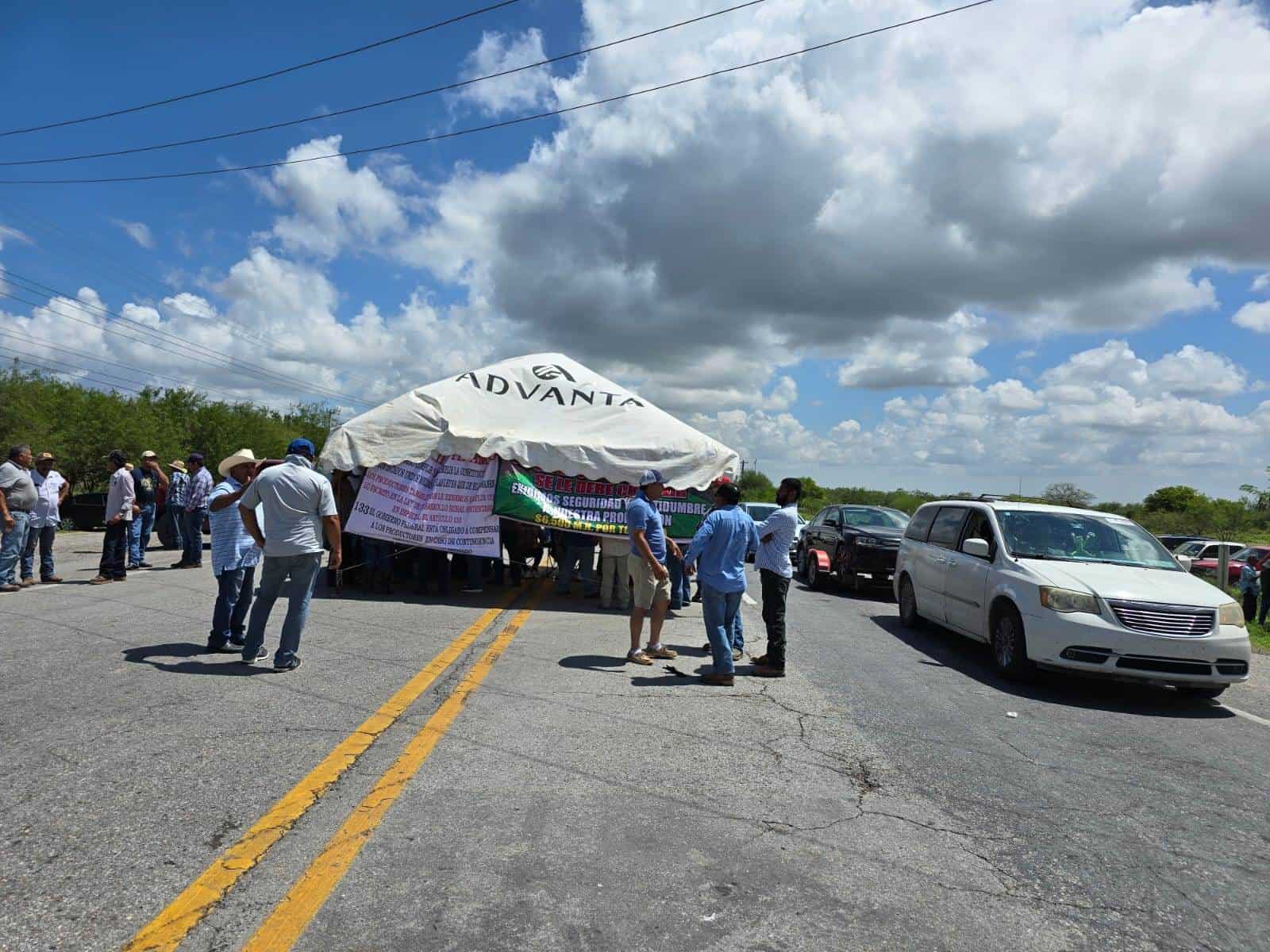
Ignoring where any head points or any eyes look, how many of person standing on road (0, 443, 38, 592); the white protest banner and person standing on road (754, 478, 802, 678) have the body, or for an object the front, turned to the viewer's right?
1

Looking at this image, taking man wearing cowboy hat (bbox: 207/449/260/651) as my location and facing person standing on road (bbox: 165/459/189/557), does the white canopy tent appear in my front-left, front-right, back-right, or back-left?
front-right

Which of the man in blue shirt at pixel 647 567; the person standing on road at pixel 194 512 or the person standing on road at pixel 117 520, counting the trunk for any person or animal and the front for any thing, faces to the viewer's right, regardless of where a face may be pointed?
the man in blue shirt

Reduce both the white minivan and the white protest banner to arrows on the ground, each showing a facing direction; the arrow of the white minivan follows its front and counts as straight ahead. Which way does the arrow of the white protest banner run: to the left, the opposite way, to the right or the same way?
the same way

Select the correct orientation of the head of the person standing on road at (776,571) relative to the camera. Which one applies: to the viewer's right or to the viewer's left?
to the viewer's left

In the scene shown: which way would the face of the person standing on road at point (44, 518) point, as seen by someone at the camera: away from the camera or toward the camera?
toward the camera

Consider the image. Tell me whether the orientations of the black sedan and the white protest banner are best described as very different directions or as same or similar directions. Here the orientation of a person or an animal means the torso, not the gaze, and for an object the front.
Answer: same or similar directions

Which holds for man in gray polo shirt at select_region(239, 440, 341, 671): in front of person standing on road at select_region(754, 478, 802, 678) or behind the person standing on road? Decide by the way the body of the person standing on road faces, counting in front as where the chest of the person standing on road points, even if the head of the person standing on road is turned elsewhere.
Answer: in front

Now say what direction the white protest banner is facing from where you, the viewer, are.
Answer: facing the viewer

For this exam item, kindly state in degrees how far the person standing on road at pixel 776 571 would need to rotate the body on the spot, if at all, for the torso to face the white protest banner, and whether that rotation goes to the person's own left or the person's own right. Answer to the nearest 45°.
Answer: approximately 45° to the person's own right

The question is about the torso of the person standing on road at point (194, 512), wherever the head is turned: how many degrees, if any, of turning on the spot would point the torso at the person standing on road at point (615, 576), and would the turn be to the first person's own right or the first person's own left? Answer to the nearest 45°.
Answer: approximately 135° to the first person's own left

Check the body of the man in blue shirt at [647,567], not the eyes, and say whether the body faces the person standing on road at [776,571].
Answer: yes

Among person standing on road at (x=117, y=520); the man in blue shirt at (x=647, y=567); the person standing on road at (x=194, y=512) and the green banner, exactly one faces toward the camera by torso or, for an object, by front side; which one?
the green banner

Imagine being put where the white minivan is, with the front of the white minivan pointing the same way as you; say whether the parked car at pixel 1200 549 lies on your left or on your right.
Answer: on your left
